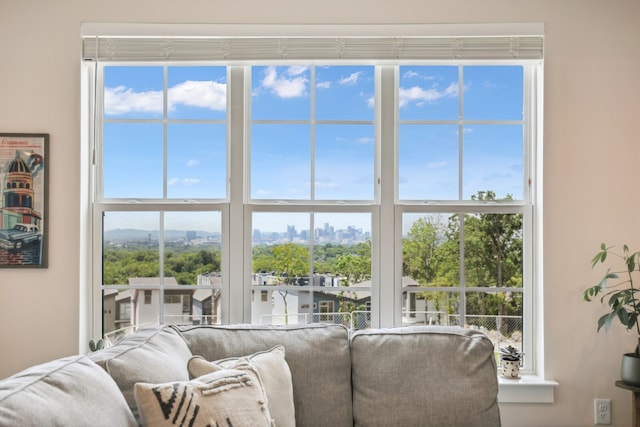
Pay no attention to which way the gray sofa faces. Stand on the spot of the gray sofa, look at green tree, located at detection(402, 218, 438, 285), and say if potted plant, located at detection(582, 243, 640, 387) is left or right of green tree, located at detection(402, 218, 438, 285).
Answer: right

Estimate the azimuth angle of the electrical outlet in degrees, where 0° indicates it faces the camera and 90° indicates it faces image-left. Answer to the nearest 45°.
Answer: approximately 0°

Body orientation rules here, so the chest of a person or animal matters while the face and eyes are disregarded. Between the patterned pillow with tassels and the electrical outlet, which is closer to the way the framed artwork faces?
the patterned pillow with tassels

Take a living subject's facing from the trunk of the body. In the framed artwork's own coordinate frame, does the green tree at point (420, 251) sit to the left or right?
on its left
